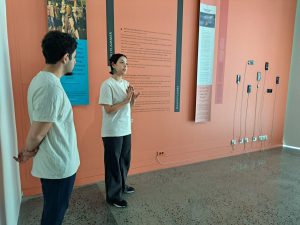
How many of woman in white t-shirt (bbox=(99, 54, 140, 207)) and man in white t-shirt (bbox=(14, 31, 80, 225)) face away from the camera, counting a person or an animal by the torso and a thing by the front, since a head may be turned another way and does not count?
0

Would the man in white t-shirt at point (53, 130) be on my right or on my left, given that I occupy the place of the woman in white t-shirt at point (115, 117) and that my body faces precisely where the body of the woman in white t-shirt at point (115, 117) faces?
on my right

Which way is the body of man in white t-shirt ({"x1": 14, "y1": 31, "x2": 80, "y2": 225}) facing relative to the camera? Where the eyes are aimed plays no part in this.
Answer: to the viewer's right

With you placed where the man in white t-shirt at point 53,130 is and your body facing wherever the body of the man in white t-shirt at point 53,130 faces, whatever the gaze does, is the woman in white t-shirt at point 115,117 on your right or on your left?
on your left
